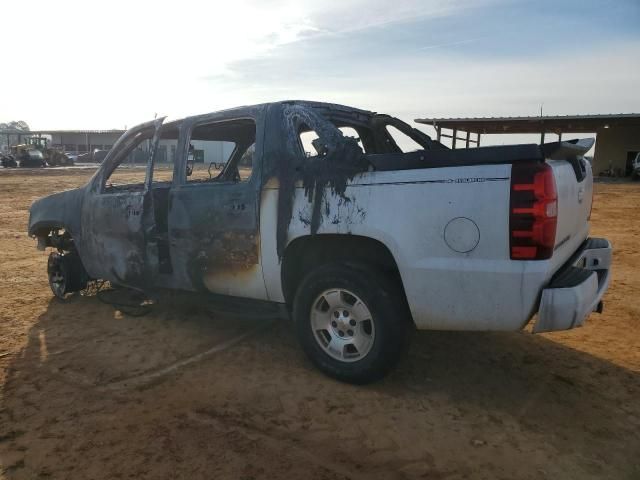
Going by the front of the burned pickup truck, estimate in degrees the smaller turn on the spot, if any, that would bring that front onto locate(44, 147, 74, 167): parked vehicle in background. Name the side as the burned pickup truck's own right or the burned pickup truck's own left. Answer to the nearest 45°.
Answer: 0° — it already faces it

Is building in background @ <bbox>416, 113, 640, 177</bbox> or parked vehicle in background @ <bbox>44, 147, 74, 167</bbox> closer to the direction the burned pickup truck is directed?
the parked vehicle in background

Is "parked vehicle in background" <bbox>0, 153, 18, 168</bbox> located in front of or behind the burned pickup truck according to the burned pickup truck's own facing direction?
in front

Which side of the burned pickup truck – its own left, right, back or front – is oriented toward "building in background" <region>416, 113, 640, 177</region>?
right

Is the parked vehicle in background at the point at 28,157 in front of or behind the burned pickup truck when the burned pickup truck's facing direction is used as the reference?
in front

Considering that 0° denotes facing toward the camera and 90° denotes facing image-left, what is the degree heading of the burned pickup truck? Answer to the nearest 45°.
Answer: approximately 135°

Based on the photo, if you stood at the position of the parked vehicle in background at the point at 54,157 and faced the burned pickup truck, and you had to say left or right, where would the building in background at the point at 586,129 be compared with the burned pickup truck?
left
